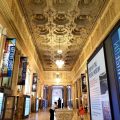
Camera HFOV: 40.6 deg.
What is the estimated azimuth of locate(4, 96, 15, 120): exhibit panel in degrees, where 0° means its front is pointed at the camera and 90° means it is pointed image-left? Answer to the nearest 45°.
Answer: approximately 315°

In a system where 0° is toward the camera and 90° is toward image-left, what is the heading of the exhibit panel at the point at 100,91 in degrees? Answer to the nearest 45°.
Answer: approximately 45°

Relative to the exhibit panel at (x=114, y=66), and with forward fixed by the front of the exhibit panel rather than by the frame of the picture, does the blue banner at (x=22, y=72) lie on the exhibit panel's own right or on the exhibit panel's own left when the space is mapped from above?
on the exhibit panel's own right

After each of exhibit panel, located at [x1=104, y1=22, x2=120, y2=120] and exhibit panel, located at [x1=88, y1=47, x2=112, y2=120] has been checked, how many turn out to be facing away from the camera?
0

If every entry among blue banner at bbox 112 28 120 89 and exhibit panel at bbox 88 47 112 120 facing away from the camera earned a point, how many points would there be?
0

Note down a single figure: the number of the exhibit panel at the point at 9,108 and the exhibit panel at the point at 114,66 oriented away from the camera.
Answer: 0

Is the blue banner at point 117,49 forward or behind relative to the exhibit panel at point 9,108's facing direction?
forward

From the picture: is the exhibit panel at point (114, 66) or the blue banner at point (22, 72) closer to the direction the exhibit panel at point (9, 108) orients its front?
the exhibit panel

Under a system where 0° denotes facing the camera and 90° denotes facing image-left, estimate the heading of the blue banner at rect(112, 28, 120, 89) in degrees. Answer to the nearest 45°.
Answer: approximately 45°
